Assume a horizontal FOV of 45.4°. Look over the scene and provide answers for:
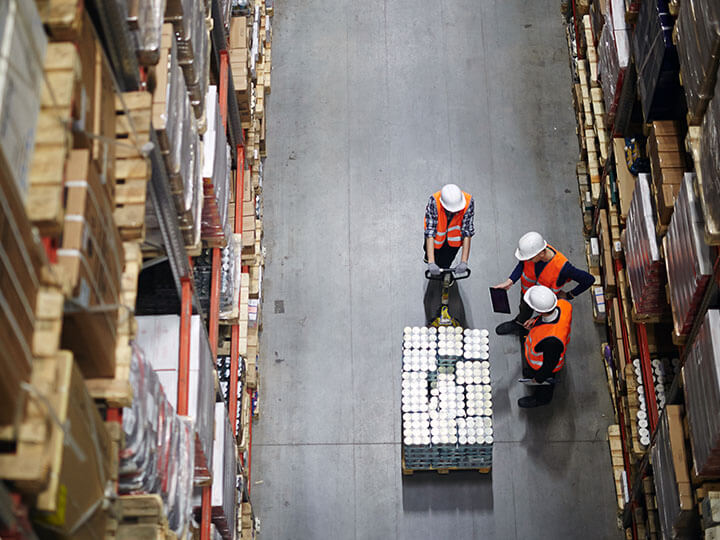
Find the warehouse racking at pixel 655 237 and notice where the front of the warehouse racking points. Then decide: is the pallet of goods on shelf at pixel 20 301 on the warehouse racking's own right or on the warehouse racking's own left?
on the warehouse racking's own left

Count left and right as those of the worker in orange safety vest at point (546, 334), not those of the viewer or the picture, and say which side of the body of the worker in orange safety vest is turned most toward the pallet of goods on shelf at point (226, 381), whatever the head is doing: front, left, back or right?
front

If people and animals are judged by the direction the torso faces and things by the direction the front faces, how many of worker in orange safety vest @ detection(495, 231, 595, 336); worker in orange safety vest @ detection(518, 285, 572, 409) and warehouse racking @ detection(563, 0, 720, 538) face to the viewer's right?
0

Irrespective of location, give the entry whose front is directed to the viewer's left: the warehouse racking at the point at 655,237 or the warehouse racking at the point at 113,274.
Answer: the warehouse racking at the point at 655,237

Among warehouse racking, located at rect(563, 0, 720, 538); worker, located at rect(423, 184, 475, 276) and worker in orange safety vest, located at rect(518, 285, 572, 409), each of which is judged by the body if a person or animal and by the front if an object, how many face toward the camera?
1

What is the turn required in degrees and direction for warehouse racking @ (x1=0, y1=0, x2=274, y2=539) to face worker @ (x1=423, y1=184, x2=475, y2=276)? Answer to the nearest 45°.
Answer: approximately 45° to its left

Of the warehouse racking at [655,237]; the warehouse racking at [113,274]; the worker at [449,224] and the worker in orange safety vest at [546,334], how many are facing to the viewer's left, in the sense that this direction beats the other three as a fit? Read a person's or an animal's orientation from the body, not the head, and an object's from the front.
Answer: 2

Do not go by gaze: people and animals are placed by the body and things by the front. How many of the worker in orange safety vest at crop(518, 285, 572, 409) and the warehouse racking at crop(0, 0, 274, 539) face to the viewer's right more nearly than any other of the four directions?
1

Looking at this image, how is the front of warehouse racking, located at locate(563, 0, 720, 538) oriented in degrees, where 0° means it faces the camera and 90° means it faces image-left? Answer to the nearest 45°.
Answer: approximately 90°

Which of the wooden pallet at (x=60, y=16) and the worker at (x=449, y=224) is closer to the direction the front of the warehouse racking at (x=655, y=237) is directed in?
the worker

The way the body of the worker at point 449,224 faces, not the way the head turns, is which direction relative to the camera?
toward the camera
